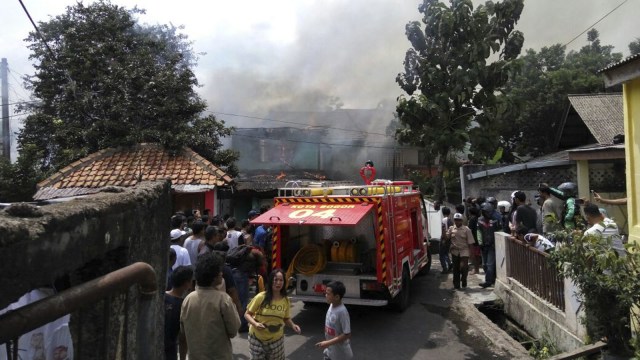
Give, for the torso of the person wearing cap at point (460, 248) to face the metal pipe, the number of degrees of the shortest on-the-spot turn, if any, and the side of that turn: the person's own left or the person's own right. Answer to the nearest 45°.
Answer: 0° — they already face it

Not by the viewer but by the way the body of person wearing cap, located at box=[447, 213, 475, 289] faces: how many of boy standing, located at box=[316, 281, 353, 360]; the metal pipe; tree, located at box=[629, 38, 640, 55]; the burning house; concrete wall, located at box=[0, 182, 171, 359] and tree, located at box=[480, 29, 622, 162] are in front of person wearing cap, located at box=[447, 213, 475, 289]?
3

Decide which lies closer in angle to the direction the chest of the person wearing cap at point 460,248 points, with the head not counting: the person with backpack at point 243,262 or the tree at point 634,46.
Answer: the person with backpack

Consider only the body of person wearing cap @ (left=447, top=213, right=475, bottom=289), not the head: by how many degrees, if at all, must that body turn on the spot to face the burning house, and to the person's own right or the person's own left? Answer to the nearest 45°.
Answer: approximately 135° to the person's own right

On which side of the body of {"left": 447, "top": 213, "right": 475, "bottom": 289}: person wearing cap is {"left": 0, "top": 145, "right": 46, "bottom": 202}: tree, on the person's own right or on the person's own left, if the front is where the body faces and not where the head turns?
on the person's own right

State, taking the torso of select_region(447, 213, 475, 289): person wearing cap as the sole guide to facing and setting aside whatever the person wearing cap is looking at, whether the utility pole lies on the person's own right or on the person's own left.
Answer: on the person's own right

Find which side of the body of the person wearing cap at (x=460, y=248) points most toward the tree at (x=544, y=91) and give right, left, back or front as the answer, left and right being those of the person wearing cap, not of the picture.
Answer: back

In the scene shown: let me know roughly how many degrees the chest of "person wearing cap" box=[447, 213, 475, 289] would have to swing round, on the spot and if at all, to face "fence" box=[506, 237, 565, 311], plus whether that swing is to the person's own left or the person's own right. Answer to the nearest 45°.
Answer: approximately 45° to the person's own left

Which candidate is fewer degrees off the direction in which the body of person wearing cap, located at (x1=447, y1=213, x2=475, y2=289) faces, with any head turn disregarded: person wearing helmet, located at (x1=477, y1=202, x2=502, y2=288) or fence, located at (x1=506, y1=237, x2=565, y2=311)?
the fence

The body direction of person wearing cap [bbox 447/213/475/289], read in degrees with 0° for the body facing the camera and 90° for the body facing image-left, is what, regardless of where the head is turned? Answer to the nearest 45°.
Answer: approximately 0°
